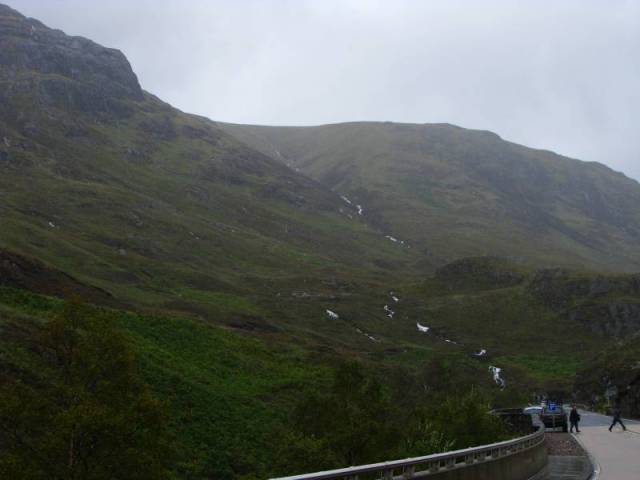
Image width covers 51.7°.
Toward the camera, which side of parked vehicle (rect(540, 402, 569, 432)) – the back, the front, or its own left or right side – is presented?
front

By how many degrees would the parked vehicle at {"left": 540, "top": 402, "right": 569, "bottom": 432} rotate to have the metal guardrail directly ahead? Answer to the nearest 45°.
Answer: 0° — it already faces it

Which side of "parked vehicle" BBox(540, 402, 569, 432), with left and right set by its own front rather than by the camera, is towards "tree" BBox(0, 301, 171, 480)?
front

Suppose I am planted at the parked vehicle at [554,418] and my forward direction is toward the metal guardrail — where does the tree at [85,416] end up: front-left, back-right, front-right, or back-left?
front-right

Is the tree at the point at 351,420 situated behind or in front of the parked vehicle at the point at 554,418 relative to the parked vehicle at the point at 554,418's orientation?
in front

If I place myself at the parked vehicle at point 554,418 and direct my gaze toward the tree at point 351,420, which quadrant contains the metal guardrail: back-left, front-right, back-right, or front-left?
front-left
